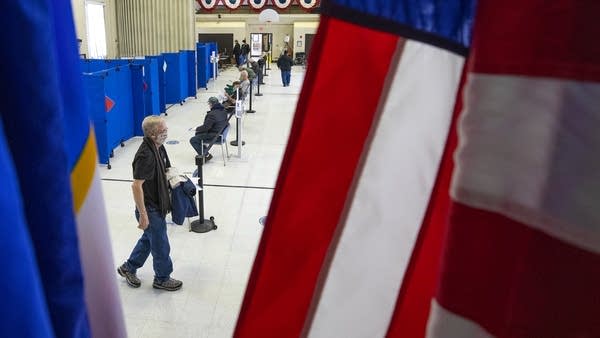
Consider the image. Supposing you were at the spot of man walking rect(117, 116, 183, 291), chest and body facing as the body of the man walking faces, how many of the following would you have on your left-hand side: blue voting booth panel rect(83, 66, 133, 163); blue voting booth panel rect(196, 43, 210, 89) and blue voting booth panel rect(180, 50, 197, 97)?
3

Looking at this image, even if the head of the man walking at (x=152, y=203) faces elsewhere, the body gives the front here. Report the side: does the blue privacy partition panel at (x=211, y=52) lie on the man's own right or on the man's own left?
on the man's own left

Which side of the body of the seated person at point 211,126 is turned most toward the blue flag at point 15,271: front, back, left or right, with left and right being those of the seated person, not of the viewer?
left

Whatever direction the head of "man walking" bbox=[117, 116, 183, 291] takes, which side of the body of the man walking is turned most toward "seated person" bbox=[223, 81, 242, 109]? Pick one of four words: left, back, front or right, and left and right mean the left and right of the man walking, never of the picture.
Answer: left

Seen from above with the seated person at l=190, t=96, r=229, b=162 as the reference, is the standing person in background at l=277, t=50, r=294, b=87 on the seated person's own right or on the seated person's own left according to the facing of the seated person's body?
on the seated person's own right

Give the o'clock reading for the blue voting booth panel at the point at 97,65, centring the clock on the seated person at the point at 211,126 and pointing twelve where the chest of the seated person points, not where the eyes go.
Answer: The blue voting booth panel is roughly at 2 o'clock from the seated person.

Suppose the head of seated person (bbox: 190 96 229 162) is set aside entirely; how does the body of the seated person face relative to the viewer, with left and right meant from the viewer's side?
facing to the left of the viewer

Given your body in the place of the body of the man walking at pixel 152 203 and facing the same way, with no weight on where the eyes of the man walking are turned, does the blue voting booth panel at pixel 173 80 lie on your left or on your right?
on your left

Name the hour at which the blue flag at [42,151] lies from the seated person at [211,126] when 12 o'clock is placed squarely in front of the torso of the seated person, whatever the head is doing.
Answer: The blue flag is roughly at 9 o'clock from the seated person.

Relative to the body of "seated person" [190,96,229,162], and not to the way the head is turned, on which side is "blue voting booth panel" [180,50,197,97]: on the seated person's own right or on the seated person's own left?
on the seated person's own right

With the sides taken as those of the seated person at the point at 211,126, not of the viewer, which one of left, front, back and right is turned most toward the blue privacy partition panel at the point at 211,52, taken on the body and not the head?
right
